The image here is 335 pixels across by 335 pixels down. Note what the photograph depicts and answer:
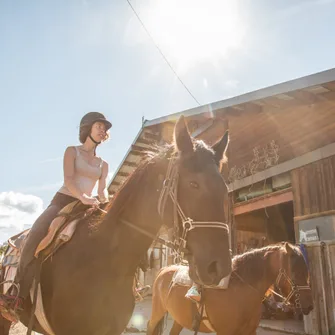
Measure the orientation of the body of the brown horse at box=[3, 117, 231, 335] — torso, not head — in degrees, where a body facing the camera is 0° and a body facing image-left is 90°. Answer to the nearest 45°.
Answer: approximately 315°

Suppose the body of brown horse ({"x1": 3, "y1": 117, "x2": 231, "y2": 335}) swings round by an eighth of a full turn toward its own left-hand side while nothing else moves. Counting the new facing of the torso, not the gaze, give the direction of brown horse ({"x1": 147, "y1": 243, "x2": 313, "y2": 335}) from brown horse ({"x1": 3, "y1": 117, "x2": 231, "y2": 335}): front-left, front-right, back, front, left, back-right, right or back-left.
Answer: front-left

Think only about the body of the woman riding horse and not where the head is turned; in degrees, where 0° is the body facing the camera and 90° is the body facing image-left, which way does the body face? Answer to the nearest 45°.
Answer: approximately 315°

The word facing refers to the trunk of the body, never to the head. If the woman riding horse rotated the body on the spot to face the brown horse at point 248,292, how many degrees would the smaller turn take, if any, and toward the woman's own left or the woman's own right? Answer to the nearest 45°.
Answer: approximately 90° to the woman's own left
